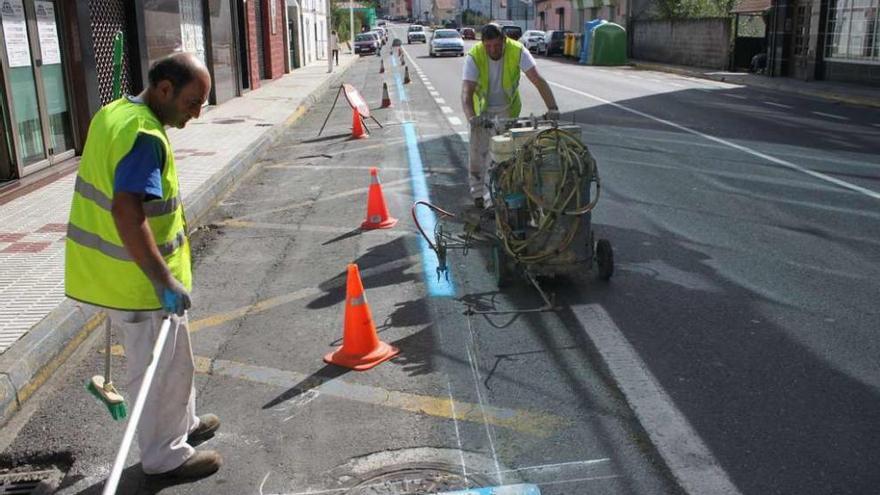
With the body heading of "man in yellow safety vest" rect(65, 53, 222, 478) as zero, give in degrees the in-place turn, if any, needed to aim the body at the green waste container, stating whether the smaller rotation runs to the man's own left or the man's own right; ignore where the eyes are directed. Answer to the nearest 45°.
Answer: approximately 45° to the man's own left

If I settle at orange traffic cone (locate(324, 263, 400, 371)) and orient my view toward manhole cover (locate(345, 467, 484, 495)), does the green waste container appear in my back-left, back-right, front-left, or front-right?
back-left

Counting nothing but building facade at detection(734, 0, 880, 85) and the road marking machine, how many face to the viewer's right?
0

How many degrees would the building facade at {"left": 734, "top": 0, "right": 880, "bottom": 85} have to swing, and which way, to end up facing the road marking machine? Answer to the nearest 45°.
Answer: approximately 45° to its left

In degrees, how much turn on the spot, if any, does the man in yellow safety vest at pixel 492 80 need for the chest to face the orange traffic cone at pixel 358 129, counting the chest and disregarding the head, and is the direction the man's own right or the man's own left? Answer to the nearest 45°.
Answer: approximately 180°

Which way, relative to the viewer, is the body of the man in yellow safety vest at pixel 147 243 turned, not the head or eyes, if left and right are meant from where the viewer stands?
facing to the right of the viewer

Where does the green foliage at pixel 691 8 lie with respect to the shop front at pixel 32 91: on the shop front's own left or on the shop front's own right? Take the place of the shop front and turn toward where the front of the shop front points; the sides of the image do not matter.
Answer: on the shop front's own left

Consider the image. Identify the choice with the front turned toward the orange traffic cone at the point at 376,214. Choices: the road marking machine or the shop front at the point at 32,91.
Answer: the shop front

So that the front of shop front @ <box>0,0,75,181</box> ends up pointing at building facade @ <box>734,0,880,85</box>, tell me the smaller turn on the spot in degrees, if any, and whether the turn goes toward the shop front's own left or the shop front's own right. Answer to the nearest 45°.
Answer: approximately 45° to the shop front's own left

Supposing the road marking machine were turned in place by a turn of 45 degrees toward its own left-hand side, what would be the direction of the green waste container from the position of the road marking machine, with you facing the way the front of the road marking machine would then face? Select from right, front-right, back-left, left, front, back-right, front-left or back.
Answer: back-left

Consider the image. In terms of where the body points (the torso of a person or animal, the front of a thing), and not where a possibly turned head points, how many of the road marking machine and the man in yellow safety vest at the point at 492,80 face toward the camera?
2

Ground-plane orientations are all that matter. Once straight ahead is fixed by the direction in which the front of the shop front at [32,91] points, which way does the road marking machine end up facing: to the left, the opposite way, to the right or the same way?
to the right

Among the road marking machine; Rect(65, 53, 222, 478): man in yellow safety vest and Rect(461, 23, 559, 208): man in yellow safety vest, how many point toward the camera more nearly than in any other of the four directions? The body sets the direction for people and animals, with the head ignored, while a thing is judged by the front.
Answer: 2

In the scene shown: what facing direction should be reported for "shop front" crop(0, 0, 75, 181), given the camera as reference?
facing the viewer and to the right of the viewer
